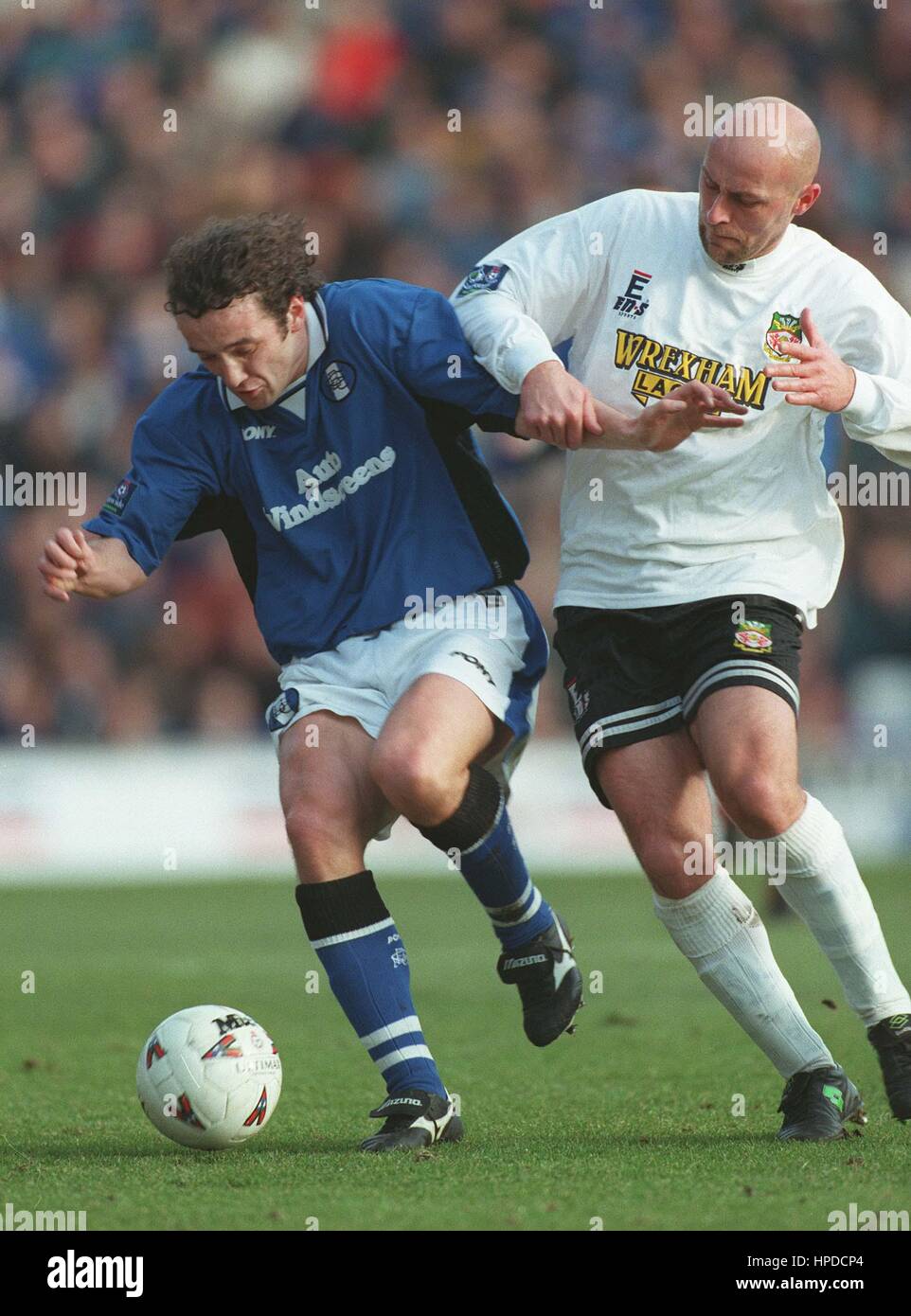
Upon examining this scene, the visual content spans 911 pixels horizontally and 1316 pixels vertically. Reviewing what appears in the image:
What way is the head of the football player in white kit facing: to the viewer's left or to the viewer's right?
to the viewer's left

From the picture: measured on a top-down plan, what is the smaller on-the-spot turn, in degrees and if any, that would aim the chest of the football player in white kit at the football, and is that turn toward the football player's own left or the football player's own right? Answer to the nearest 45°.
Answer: approximately 90° to the football player's own right

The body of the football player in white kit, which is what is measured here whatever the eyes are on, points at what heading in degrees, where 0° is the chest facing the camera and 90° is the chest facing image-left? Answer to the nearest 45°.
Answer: approximately 0°

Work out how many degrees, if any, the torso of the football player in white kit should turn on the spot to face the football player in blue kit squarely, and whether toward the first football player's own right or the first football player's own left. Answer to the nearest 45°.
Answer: approximately 90° to the first football player's own right

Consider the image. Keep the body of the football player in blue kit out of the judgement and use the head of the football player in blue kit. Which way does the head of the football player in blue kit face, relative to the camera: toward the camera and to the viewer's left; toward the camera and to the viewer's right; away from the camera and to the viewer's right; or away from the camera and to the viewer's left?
toward the camera and to the viewer's left
